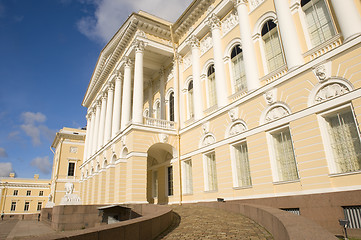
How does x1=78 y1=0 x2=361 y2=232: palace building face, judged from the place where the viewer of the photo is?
facing the viewer and to the left of the viewer
